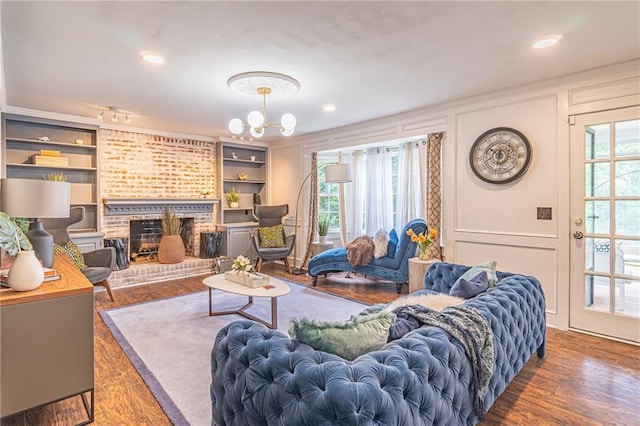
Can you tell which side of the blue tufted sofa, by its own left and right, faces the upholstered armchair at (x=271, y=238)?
front

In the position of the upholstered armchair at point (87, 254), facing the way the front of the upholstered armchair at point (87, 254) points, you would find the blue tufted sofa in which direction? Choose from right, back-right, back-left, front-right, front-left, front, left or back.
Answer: front-right

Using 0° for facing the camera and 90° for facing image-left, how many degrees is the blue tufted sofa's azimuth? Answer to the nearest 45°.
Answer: approximately 135°

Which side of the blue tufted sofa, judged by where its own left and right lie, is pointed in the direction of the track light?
front

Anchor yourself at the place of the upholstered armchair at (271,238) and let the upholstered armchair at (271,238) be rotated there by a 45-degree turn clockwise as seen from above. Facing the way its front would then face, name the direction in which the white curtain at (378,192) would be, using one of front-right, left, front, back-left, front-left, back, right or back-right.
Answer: back-left

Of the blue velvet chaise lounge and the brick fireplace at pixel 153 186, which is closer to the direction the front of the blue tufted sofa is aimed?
the brick fireplace

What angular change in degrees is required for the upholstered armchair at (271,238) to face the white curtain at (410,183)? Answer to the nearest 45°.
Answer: approximately 90° to its left

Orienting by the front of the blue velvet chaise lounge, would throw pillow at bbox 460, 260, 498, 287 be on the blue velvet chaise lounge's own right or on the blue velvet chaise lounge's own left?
on the blue velvet chaise lounge's own left

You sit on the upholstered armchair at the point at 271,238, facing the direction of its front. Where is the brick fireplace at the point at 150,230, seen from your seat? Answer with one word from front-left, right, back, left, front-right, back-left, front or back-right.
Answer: right

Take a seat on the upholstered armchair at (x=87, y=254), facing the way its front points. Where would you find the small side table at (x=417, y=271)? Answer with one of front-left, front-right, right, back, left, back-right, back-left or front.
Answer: front

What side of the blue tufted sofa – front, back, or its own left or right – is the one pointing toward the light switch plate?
right

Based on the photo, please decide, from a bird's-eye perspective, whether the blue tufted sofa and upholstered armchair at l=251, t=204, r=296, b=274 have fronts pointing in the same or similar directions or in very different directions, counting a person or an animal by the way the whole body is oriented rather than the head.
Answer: very different directions

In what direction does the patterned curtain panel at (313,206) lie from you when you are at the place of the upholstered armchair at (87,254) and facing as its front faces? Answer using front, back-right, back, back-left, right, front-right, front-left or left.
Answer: front-left

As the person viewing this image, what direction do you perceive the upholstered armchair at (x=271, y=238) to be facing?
facing the viewer
